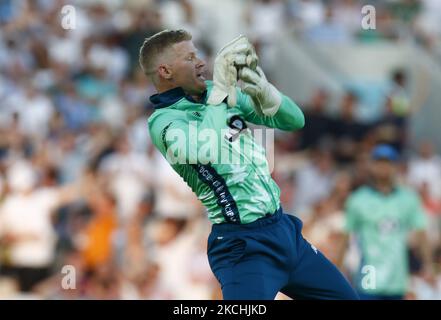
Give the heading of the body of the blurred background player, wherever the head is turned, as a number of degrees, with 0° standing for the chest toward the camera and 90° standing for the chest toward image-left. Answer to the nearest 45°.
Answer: approximately 0°
